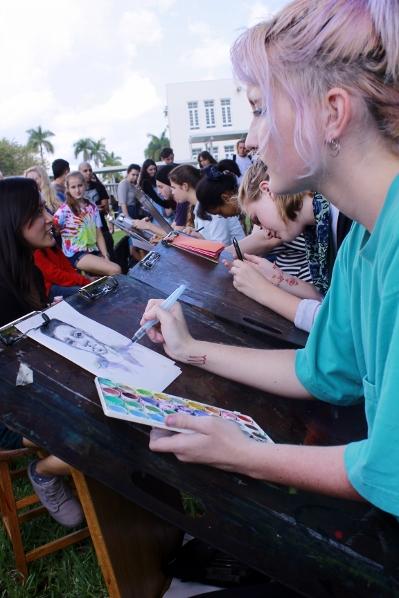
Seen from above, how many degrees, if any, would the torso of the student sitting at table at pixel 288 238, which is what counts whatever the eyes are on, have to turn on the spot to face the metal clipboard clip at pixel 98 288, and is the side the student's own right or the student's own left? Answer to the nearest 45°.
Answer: approximately 45° to the student's own left

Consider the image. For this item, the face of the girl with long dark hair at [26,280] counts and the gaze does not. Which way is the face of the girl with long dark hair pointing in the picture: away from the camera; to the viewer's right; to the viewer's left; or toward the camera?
to the viewer's right

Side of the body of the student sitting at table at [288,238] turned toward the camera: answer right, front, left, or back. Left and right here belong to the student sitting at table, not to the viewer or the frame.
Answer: left

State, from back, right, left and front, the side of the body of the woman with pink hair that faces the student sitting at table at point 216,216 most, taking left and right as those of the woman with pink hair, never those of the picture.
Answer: right

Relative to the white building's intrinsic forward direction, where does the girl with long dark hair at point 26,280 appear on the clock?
The girl with long dark hair is roughly at 12 o'clock from the white building.

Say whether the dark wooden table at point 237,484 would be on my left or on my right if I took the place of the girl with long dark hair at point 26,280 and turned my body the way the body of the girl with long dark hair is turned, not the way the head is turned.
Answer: on my right

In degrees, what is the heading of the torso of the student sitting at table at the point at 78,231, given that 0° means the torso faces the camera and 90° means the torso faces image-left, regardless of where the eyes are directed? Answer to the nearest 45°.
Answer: approximately 315°

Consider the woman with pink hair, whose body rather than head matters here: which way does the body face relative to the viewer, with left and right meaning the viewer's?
facing to the left of the viewer

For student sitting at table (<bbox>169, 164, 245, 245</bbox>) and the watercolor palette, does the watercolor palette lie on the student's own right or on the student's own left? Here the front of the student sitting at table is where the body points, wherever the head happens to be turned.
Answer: on the student's own left
